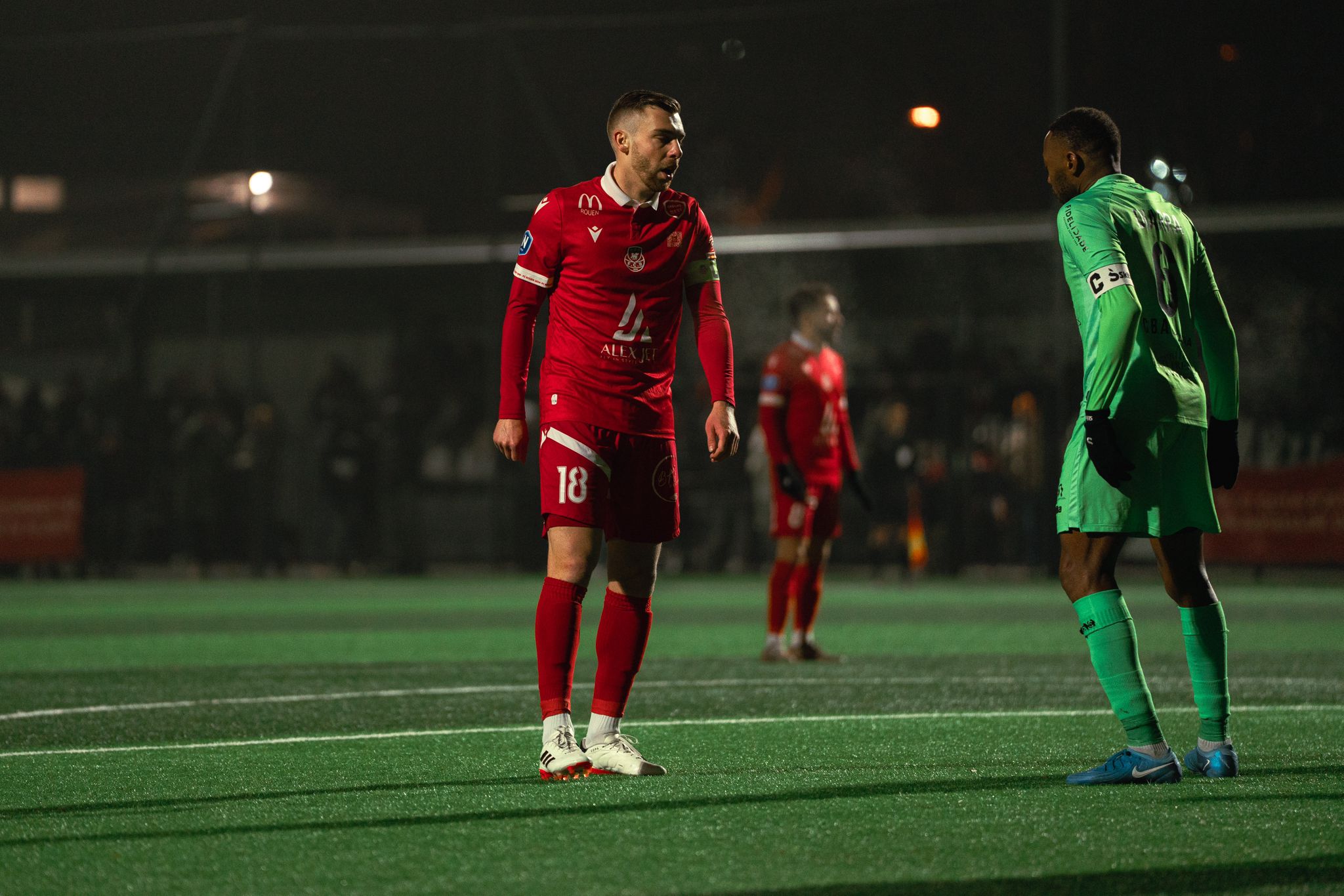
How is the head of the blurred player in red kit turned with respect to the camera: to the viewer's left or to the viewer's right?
to the viewer's right

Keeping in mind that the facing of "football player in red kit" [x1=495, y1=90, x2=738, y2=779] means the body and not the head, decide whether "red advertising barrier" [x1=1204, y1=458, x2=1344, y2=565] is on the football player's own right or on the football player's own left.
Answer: on the football player's own left

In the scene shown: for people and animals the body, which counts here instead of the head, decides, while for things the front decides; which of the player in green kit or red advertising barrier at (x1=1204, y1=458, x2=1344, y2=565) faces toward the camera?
the red advertising barrier

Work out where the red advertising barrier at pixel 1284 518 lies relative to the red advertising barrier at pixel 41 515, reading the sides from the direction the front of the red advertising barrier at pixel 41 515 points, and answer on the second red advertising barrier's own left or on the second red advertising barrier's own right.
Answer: on the second red advertising barrier's own left

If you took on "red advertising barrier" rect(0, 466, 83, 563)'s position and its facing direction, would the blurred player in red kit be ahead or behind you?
ahead

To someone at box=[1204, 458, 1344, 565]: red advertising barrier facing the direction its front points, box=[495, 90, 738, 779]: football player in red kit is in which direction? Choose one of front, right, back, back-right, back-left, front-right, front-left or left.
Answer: front

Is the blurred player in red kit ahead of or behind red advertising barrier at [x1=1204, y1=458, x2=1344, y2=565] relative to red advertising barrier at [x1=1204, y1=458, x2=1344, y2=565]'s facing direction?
ahead

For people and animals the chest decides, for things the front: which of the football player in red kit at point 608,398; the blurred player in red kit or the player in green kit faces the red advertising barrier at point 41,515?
the player in green kit

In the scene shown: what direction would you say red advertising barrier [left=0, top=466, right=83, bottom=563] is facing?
toward the camera

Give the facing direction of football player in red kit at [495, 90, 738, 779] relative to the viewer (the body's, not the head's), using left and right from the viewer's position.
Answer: facing the viewer and to the right of the viewer

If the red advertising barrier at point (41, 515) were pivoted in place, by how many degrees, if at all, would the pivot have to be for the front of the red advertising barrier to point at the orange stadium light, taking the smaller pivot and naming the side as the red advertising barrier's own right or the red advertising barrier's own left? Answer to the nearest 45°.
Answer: approximately 90° to the red advertising barrier's own left

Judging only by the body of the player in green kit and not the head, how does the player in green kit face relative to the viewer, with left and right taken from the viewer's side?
facing away from the viewer and to the left of the viewer

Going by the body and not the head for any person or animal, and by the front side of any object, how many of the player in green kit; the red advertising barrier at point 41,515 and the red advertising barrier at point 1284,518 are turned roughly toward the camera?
2

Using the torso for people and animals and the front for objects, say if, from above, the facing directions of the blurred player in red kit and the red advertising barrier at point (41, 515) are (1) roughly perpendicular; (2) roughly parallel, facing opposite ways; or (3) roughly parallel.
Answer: roughly parallel

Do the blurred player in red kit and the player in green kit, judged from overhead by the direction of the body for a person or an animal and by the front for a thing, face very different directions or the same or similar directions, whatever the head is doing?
very different directions
